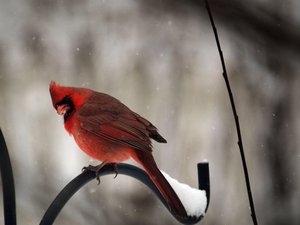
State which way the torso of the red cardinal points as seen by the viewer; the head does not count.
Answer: to the viewer's left

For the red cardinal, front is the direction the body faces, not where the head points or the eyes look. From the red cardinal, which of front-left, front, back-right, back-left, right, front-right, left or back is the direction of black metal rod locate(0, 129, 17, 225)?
front-left
